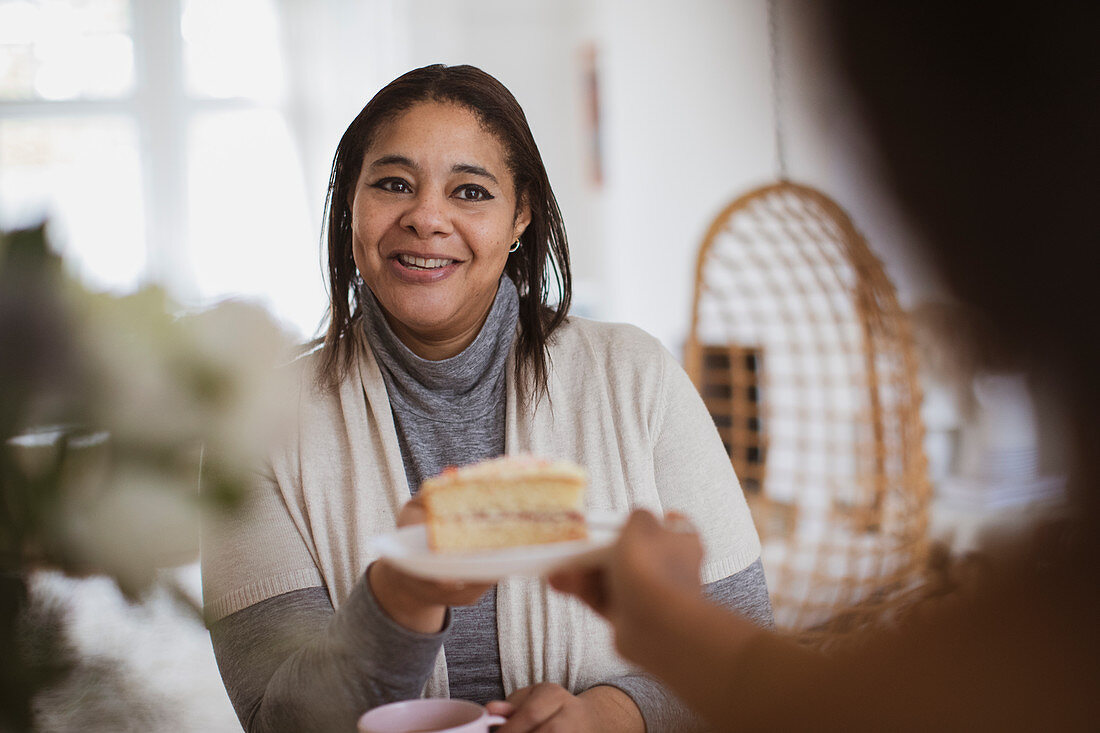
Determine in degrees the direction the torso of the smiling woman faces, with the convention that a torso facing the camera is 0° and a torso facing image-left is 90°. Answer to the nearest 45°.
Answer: approximately 0°

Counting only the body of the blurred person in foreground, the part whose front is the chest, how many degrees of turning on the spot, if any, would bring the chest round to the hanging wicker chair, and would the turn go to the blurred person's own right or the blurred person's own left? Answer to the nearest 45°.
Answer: approximately 45° to the blurred person's own right

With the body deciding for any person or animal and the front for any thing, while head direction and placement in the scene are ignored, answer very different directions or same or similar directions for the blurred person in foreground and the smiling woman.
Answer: very different directions

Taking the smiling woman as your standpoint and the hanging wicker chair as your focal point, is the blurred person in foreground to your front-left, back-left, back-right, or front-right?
back-right

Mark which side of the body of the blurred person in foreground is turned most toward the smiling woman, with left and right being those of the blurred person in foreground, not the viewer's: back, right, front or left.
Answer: front

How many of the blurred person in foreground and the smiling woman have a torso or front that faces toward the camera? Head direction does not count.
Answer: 1

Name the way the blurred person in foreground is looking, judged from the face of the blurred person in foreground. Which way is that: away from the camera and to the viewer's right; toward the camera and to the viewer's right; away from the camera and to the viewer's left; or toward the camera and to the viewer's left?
away from the camera and to the viewer's left

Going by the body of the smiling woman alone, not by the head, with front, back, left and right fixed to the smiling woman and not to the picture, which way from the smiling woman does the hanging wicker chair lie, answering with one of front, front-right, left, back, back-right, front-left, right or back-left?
back-left

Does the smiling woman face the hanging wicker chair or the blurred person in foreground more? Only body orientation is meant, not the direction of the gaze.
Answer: the blurred person in foreground

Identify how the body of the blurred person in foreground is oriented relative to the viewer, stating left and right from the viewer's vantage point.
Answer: facing away from the viewer and to the left of the viewer
